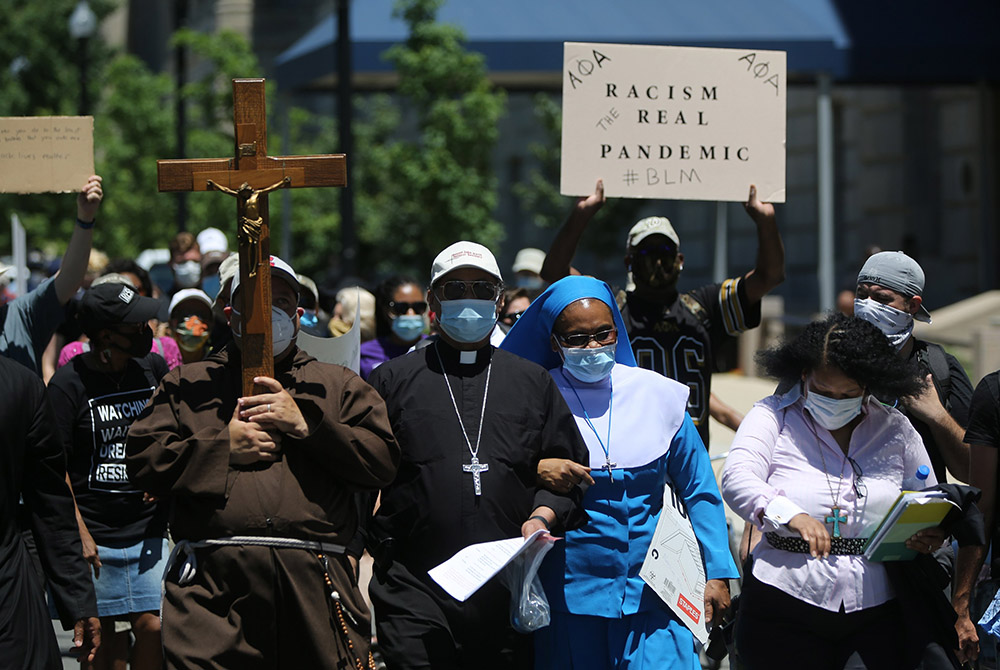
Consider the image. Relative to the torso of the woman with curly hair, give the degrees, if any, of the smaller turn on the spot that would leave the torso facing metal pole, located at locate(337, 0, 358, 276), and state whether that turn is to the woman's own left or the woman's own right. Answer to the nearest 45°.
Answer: approximately 135° to the woman's own right

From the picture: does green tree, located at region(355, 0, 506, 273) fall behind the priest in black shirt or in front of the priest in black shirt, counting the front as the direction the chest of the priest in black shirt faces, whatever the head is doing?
behind

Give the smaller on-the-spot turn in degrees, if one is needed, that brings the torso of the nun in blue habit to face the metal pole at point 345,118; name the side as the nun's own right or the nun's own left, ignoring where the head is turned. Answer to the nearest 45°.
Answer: approximately 180°

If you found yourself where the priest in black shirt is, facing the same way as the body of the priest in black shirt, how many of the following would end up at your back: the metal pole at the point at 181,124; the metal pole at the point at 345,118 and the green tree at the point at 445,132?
3

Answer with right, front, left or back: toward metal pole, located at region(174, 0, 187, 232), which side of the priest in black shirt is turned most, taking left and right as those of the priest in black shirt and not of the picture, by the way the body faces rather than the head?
back

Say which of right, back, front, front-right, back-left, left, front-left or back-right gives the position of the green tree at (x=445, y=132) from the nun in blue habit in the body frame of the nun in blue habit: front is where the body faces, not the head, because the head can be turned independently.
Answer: back

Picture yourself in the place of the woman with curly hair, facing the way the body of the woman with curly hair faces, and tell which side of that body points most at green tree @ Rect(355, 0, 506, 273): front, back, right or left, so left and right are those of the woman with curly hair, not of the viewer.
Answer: back

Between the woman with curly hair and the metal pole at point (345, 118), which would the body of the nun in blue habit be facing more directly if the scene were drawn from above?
the woman with curly hair

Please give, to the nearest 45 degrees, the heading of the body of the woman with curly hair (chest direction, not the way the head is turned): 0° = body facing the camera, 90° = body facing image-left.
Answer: approximately 0°

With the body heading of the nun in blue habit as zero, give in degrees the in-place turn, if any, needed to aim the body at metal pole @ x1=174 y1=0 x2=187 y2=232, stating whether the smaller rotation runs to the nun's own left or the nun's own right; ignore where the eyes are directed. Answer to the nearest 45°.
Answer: approximately 180°

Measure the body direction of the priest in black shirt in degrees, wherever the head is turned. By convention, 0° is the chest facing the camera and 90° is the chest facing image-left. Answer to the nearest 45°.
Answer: approximately 0°

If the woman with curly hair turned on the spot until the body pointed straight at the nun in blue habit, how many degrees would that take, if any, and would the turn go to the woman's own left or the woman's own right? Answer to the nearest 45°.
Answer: approximately 90° to the woman's own right
